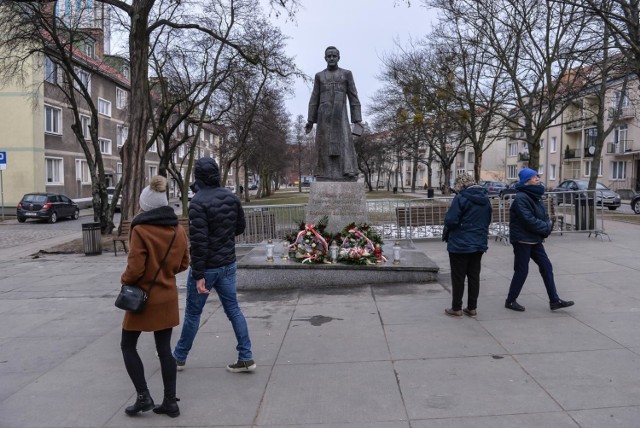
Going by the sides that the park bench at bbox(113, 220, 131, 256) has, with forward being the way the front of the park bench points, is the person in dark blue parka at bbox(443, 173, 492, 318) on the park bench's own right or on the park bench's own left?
on the park bench's own left

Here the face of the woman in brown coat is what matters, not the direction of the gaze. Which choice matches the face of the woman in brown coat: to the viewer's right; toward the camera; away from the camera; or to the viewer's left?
away from the camera

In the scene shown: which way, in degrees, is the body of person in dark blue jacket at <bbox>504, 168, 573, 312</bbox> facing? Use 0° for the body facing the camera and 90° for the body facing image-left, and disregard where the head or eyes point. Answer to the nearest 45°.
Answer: approximately 270°

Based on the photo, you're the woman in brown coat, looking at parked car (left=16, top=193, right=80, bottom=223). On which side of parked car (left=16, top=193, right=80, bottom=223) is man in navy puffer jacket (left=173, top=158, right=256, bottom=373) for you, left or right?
right
